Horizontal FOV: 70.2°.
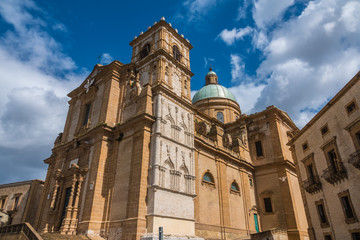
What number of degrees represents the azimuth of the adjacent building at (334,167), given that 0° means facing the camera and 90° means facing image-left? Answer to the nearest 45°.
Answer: approximately 45°

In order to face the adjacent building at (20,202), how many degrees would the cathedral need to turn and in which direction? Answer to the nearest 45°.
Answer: approximately 90° to its right

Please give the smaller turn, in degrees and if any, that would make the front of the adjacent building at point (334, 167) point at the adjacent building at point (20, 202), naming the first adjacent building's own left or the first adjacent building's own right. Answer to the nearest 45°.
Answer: approximately 45° to the first adjacent building's own right

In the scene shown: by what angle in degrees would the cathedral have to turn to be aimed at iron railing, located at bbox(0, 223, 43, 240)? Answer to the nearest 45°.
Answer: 0° — it already faces it

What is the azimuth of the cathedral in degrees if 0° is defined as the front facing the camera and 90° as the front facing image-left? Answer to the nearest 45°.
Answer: approximately 45°
